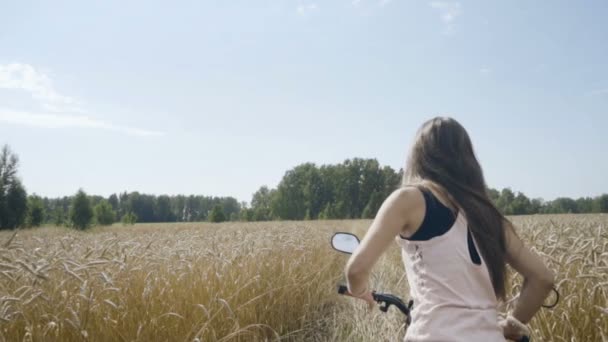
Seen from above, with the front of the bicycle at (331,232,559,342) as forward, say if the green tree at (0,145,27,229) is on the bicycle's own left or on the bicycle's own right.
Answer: on the bicycle's own left

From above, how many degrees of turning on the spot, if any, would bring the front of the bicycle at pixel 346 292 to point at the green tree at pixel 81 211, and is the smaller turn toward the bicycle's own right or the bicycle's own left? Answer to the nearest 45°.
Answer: approximately 45° to the bicycle's own left

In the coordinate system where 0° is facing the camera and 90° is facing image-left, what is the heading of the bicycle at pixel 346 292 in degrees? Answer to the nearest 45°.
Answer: approximately 180°

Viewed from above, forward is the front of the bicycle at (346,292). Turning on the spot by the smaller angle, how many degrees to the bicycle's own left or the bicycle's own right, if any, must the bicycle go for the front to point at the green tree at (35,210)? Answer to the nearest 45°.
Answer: approximately 45° to the bicycle's own left

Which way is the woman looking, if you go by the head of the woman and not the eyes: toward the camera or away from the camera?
away from the camera
